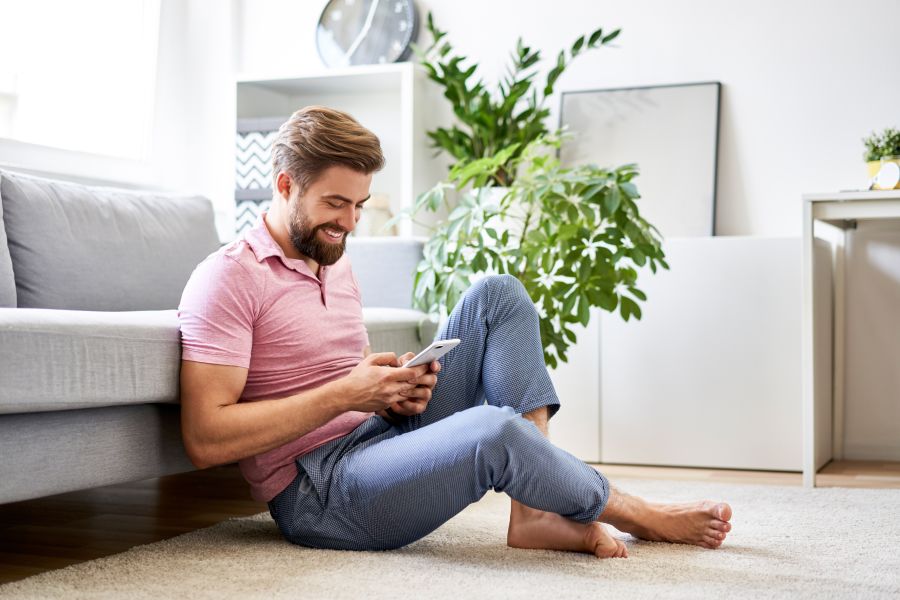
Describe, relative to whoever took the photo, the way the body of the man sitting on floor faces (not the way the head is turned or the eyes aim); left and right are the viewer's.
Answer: facing the viewer and to the right of the viewer

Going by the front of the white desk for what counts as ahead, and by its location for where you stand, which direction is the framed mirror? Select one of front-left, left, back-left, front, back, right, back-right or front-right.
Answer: back-right

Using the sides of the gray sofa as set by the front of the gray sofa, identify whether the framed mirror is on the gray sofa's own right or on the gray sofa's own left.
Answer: on the gray sofa's own left

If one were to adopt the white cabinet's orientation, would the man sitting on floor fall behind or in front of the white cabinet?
in front

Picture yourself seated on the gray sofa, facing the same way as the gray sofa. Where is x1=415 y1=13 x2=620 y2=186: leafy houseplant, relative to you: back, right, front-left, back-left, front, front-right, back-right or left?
left

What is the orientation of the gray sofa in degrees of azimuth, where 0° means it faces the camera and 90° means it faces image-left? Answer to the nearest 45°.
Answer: approximately 315°

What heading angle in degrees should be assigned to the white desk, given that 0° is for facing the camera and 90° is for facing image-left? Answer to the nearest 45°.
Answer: approximately 0°

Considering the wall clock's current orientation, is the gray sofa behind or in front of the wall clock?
in front

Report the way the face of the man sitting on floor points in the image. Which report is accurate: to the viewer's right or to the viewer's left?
to the viewer's right

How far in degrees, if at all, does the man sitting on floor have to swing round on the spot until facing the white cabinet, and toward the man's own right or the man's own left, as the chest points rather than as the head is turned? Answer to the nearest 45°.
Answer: approximately 90° to the man's own left
